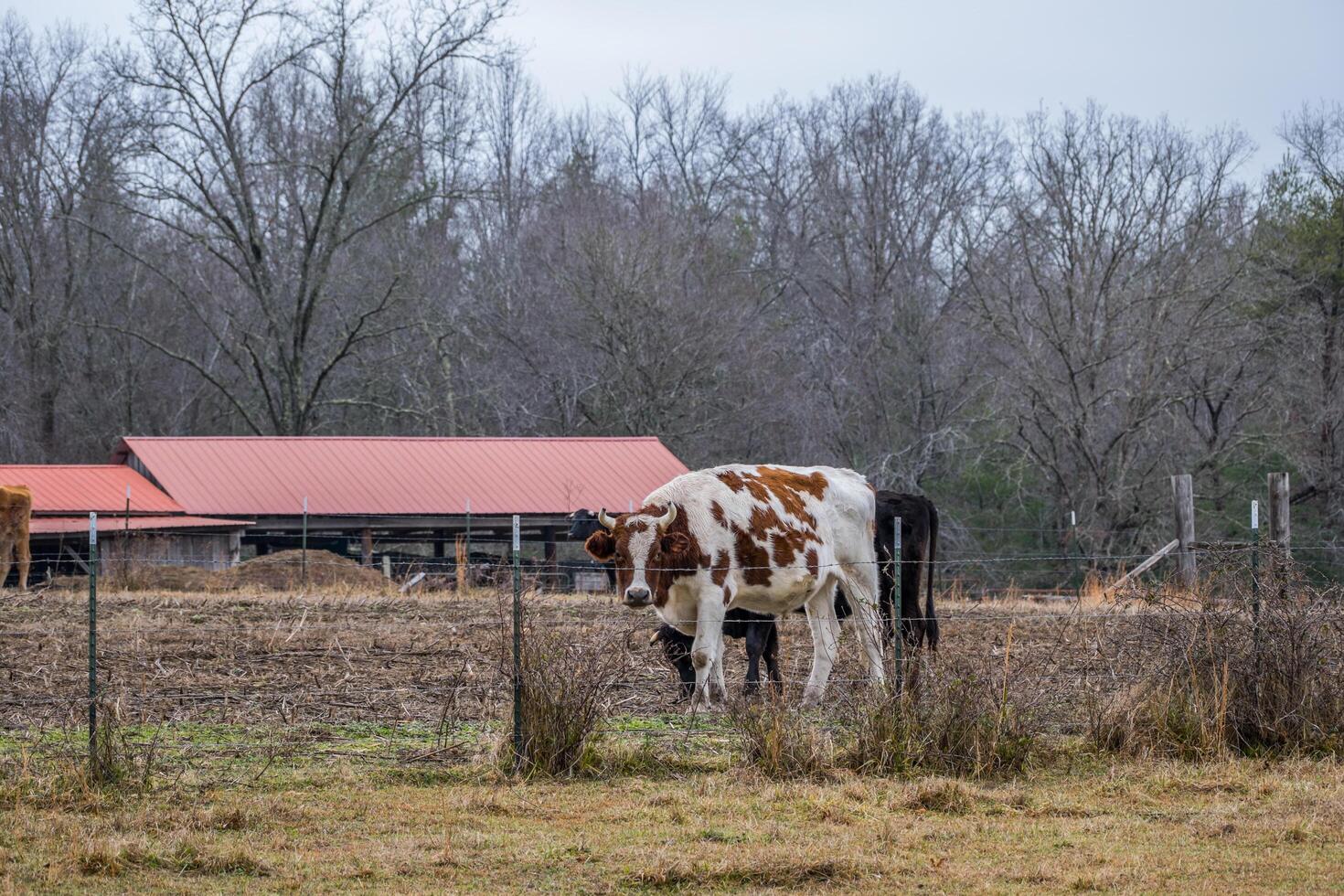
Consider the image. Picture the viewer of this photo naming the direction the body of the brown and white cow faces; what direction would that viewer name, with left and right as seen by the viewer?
facing the viewer and to the left of the viewer

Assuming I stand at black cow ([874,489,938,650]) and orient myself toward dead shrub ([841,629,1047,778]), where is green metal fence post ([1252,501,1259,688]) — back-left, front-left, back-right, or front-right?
front-left

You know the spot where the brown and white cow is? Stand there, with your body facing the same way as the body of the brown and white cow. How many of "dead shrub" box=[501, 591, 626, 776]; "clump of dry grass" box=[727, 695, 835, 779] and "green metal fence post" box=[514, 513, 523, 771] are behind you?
0

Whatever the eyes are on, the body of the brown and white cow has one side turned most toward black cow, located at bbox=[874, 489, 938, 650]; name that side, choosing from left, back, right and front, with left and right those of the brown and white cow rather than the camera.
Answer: back

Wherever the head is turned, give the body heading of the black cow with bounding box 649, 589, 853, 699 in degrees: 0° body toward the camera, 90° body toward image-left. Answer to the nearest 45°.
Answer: approximately 90°

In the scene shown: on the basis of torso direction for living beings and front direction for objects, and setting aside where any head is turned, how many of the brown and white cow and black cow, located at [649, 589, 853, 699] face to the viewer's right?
0

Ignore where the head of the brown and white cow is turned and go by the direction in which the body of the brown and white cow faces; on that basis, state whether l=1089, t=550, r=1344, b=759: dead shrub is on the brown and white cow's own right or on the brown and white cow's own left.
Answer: on the brown and white cow's own left

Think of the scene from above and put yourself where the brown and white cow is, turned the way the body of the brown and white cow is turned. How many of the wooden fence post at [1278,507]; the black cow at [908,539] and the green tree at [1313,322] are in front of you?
0

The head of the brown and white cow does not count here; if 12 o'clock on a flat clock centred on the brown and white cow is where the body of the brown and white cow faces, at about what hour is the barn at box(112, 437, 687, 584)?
The barn is roughly at 4 o'clock from the brown and white cow.

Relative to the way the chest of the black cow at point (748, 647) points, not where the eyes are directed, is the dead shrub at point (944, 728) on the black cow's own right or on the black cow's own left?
on the black cow's own left

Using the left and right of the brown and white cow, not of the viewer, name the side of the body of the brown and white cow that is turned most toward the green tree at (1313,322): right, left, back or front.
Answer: back
